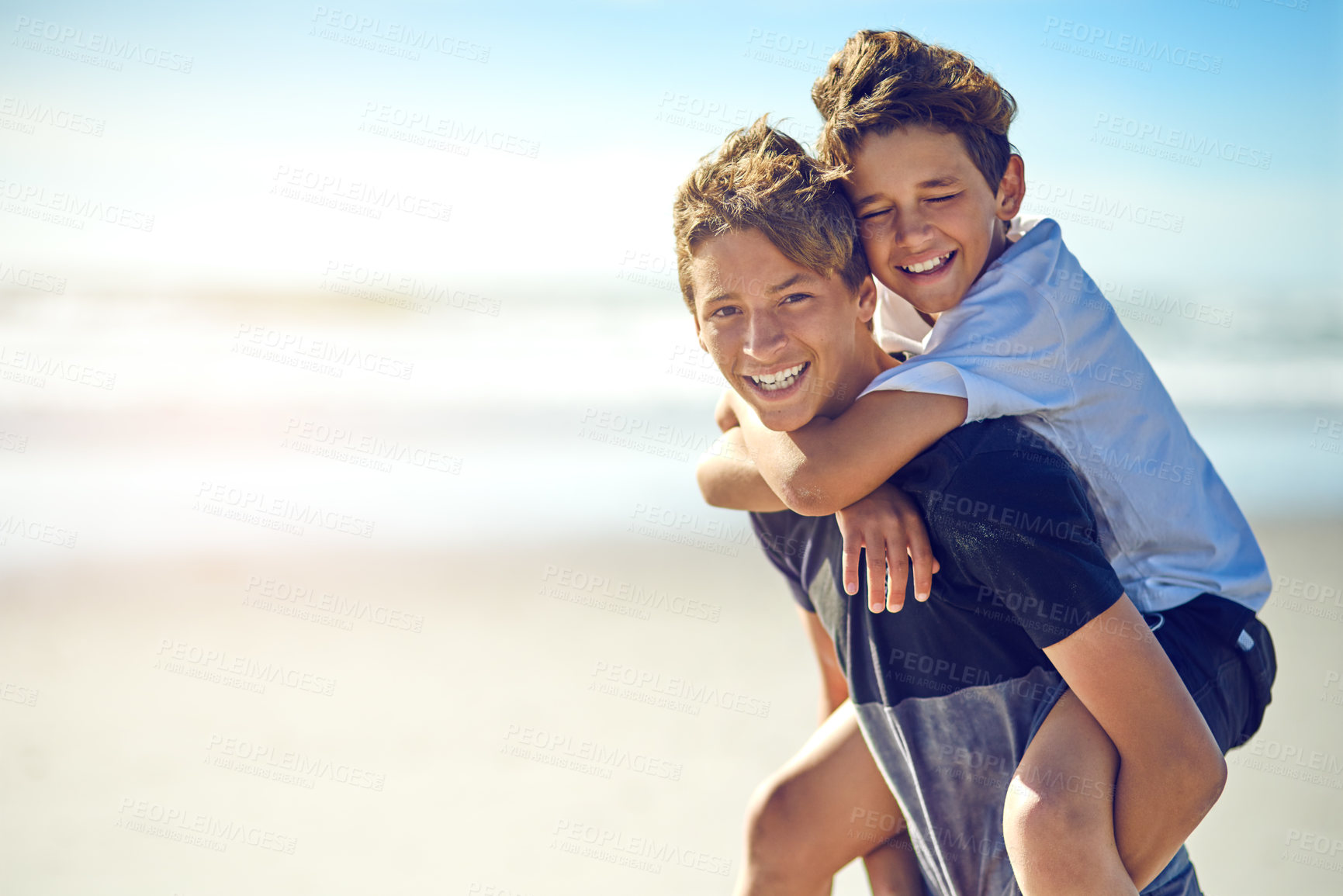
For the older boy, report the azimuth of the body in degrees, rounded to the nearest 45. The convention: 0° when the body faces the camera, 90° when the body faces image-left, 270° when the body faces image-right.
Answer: approximately 45°
